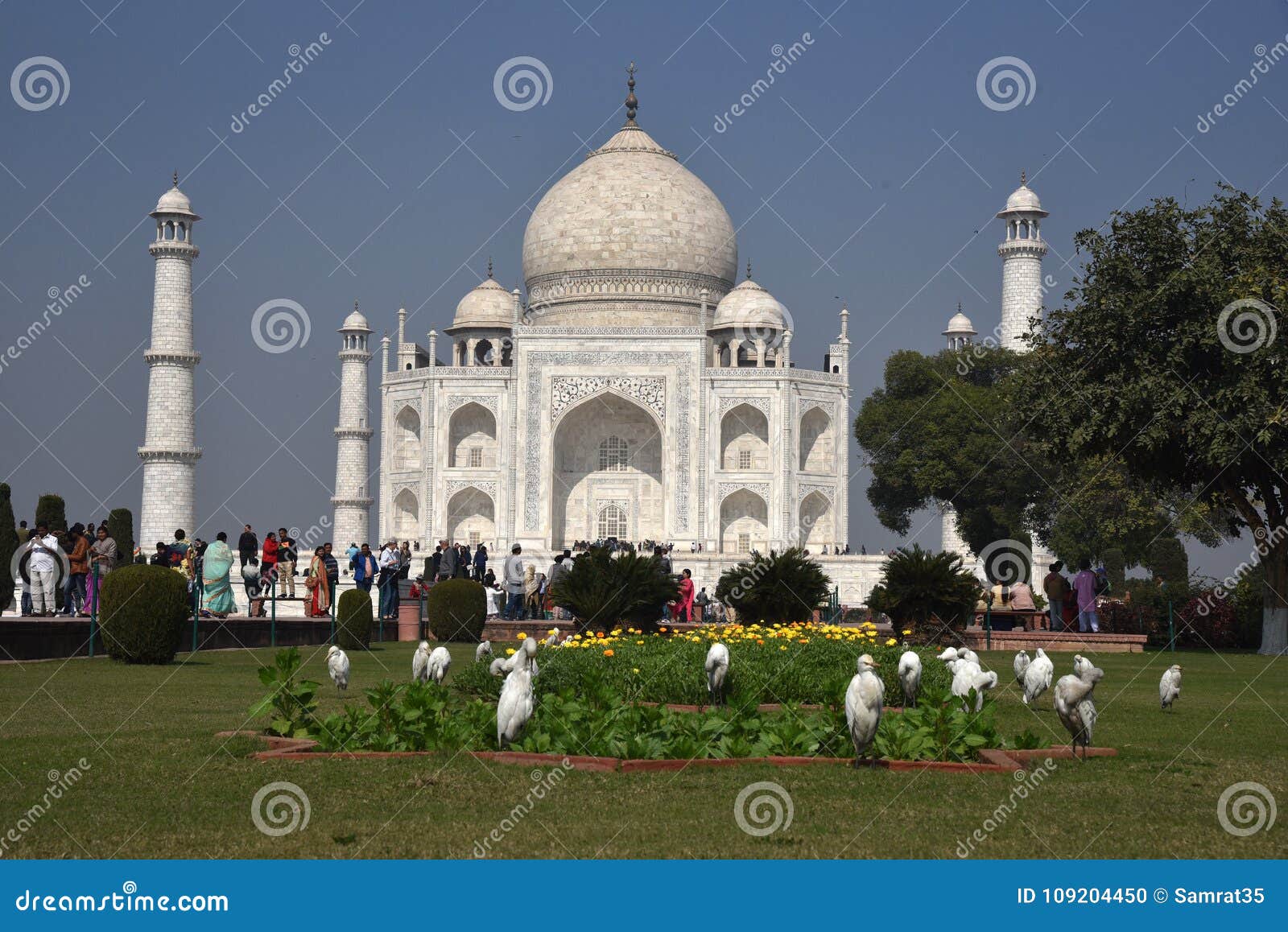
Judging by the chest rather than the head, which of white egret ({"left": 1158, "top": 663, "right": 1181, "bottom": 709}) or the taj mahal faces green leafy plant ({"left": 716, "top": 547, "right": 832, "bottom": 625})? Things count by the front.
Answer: the taj mahal

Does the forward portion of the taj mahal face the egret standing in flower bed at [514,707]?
yes

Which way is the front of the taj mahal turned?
toward the camera

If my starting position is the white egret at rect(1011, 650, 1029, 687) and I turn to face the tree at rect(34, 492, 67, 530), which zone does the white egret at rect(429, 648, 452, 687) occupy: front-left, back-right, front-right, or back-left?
front-left

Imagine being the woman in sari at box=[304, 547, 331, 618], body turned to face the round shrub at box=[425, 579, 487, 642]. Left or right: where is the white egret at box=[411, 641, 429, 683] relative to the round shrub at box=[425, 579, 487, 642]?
right

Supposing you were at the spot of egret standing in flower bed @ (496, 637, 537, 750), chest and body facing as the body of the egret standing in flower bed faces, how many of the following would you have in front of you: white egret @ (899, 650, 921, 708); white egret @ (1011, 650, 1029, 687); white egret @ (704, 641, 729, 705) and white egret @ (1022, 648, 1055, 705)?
4

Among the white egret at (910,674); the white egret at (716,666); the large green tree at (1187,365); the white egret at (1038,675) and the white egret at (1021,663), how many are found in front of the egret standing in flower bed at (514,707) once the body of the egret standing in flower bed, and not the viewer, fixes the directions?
5

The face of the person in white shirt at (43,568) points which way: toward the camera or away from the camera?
toward the camera

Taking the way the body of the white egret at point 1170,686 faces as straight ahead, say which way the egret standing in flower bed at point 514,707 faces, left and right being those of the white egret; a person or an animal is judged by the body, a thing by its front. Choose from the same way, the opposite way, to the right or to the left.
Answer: to the left

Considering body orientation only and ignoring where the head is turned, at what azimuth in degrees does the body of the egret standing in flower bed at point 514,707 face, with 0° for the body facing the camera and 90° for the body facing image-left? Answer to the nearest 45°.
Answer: approximately 225°

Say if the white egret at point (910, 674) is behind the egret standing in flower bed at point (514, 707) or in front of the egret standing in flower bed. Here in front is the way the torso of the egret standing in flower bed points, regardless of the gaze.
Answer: in front
